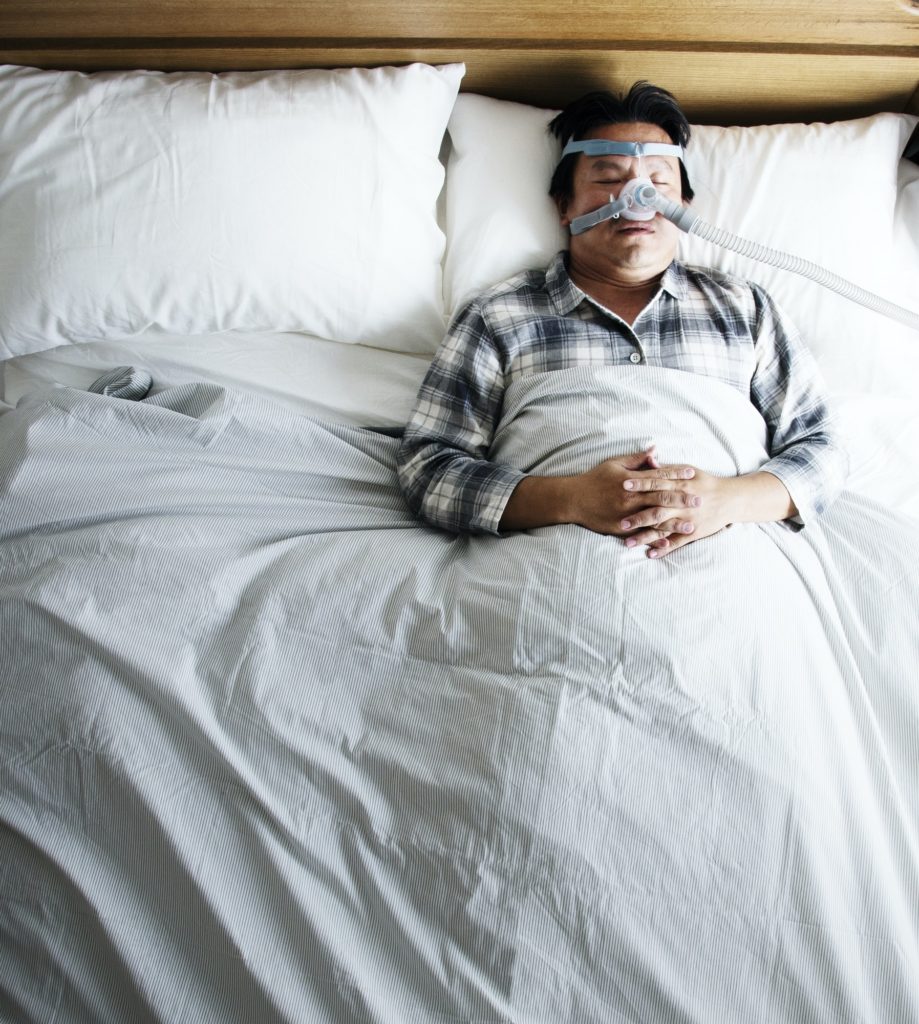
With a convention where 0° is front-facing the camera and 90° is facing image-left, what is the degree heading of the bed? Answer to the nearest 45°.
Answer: approximately 0°
